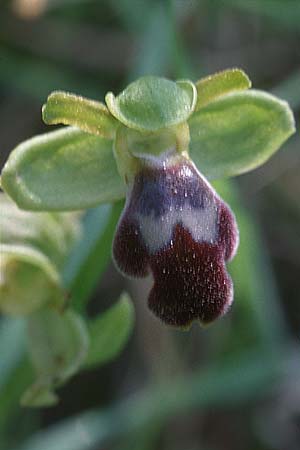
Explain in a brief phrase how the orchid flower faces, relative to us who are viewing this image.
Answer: facing the viewer

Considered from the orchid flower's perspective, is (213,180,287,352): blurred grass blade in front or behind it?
behind
